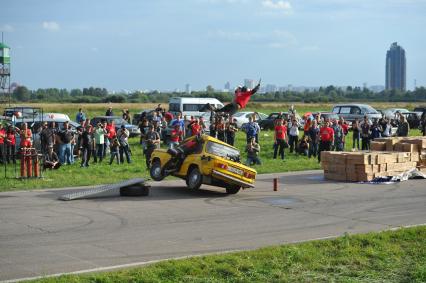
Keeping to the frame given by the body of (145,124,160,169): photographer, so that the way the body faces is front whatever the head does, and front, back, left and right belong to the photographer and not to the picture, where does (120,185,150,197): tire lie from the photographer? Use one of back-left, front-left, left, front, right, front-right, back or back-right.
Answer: front-right

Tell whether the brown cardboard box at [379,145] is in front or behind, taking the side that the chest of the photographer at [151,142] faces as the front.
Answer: in front

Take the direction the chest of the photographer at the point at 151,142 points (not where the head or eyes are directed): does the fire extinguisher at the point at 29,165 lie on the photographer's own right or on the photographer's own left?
on the photographer's own right

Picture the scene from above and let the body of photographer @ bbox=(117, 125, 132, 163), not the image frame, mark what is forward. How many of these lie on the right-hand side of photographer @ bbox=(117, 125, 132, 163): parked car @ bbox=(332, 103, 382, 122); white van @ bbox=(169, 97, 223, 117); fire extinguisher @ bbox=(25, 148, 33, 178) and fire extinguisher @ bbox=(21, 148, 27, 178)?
2

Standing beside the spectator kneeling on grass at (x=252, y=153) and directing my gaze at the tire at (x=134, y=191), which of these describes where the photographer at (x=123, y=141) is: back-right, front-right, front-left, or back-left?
front-right

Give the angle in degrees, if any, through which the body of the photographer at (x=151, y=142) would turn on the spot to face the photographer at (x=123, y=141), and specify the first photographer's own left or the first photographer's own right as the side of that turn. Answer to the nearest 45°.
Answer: approximately 90° to the first photographer's own right

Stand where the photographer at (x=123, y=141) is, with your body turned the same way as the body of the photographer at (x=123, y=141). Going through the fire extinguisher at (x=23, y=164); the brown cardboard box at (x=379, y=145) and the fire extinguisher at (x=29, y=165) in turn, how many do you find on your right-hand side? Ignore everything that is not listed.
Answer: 2

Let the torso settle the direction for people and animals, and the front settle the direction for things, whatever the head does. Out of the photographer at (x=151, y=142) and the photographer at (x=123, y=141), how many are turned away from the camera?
0

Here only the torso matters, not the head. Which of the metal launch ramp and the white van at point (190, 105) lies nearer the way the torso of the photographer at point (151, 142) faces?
the metal launch ramp

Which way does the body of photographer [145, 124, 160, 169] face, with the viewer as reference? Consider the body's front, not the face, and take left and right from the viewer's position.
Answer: facing the viewer and to the right of the viewer

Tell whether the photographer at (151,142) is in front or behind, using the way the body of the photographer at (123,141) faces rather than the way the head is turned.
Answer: in front

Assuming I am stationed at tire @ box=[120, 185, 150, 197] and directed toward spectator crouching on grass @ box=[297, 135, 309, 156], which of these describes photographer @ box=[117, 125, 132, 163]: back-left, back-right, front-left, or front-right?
front-left

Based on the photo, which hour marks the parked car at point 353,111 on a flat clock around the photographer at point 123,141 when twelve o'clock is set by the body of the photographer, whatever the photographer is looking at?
The parked car is roughly at 9 o'clock from the photographer.

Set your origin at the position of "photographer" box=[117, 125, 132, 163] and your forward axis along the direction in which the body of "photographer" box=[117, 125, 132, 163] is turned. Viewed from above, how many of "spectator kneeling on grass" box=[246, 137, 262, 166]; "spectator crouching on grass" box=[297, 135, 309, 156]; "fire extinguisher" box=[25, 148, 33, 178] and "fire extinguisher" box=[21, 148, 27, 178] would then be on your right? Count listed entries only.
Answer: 2

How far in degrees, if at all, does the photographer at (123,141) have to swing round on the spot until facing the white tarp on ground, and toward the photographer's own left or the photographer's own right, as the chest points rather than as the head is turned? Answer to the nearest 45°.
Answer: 0° — they already face it

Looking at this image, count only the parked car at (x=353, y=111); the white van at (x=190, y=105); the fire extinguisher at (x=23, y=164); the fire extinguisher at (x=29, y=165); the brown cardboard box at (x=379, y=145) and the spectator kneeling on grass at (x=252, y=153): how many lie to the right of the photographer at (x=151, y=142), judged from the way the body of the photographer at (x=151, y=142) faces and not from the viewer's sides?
2

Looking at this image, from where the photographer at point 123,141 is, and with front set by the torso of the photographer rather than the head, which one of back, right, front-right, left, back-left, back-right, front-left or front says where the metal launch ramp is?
front-right
